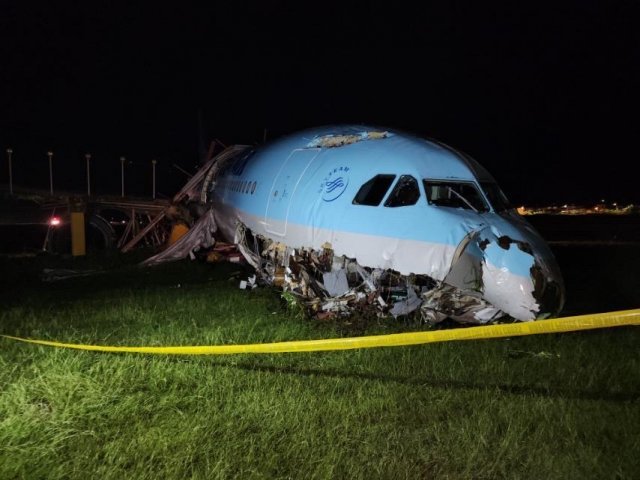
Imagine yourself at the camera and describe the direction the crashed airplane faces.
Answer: facing the viewer and to the right of the viewer
